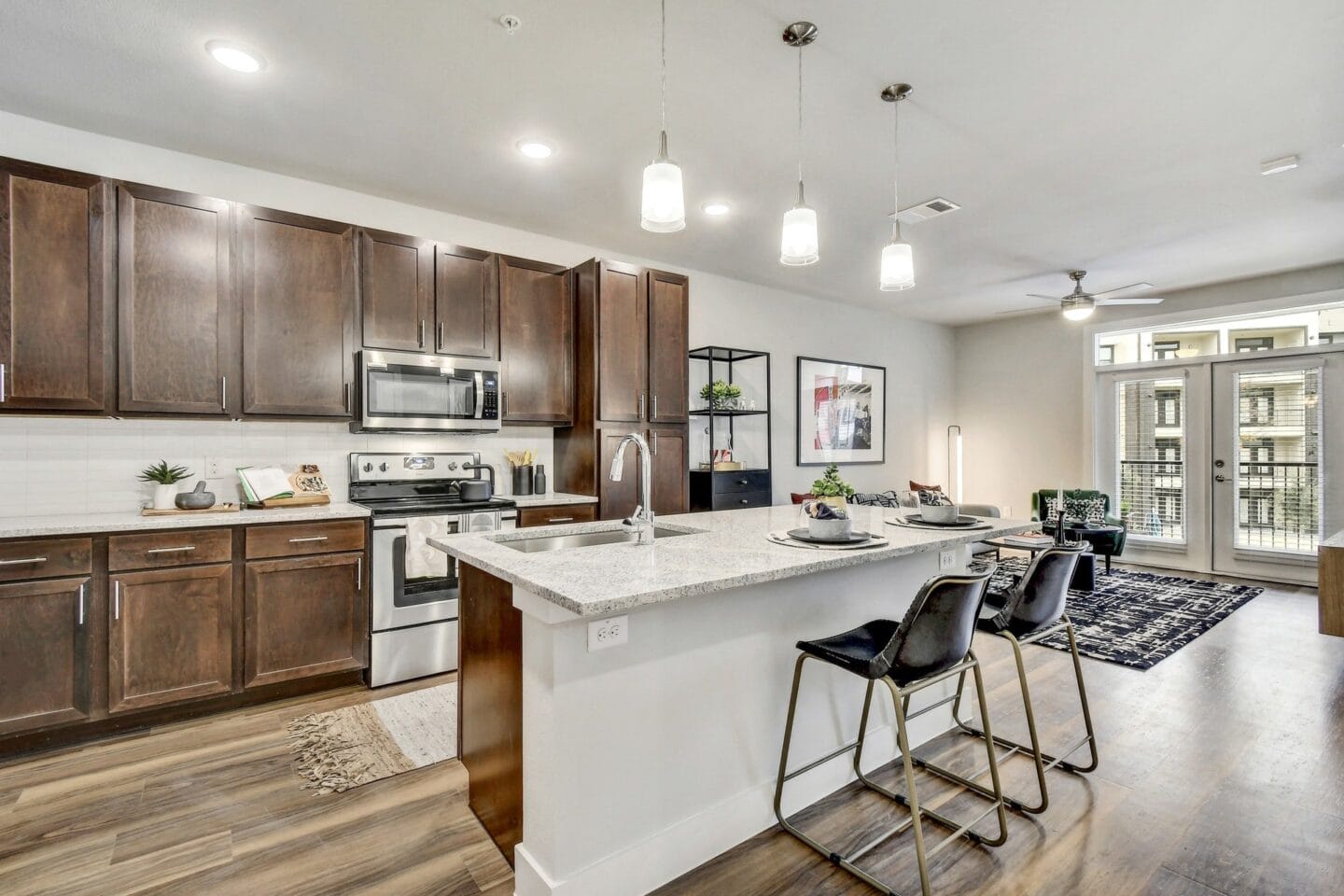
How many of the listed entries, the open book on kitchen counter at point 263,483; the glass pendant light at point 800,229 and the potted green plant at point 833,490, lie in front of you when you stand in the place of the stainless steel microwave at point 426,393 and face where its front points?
2

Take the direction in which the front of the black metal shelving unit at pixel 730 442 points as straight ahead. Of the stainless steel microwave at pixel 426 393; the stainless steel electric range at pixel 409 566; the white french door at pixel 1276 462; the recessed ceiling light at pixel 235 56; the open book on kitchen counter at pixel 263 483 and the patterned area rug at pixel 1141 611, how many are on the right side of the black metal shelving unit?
4

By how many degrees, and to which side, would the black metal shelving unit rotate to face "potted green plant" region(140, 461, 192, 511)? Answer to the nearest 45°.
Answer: approximately 90° to its right

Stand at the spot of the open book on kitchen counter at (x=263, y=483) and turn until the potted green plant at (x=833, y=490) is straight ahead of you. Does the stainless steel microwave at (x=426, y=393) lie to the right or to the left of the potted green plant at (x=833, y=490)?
left

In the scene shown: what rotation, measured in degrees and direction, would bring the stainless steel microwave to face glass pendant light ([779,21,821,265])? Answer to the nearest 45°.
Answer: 0° — it already faces it

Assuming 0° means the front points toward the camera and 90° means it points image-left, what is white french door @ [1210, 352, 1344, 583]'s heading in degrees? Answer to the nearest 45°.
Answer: approximately 0°

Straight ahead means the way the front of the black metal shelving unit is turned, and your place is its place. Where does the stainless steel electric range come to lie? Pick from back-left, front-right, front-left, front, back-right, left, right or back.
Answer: right

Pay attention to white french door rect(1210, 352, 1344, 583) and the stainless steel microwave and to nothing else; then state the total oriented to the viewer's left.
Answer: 0

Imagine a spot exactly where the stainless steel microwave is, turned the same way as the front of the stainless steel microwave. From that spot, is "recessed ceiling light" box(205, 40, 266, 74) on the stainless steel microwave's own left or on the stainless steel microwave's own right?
on the stainless steel microwave's own right

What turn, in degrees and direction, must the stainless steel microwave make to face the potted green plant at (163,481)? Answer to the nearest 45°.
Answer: approximately 135° to its right

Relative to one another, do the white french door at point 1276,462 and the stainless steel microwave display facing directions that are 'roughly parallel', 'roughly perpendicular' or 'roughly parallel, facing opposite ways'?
roughly perpendicular

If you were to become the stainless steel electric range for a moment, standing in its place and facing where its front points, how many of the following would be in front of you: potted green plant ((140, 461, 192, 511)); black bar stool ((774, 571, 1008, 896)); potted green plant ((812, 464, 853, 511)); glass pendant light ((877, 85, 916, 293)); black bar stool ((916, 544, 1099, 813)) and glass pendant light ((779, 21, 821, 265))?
5

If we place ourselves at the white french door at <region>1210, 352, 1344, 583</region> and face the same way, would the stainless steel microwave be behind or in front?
in front

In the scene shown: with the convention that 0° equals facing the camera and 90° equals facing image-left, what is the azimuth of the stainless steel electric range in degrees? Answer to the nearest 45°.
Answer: approximately 315°
